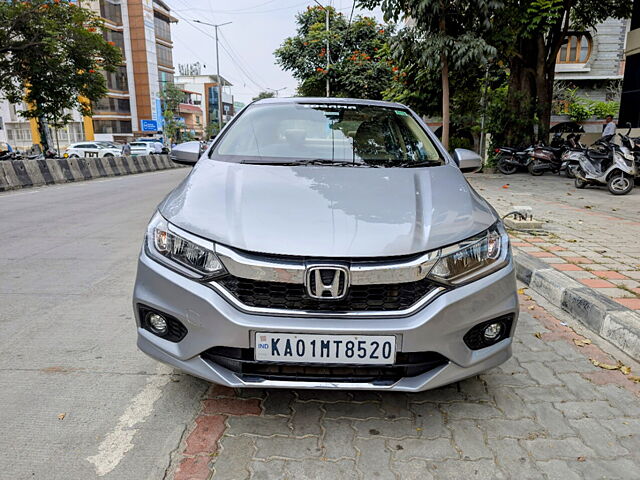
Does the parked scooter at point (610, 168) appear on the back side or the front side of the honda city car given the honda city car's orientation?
on the back side

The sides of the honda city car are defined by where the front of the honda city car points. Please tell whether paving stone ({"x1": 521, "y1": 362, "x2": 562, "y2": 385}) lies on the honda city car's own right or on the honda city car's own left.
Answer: on the honda city car's own left

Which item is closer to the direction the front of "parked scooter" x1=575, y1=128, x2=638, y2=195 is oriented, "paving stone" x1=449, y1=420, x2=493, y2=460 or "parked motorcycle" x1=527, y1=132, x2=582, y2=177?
the paving stone

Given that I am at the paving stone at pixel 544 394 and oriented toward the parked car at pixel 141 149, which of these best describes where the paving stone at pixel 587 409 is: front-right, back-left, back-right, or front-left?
back-right

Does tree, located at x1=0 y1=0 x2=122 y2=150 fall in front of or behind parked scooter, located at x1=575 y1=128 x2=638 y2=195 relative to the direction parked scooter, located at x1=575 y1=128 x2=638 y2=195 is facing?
behind

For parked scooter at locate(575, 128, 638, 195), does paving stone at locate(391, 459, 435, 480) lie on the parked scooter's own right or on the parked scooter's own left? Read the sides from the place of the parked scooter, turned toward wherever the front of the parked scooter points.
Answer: on the parked scooter's own right

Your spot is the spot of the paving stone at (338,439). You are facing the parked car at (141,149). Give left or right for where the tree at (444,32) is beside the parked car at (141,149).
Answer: right

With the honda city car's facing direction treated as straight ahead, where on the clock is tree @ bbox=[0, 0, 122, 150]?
The tree is roughly at 5 o'clock from the honda city car.

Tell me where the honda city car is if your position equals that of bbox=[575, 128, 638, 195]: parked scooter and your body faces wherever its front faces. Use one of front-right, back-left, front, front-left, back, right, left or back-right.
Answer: front-right

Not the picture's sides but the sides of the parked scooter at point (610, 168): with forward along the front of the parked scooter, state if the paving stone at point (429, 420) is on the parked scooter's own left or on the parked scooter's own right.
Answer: on the parked scooter's own right
